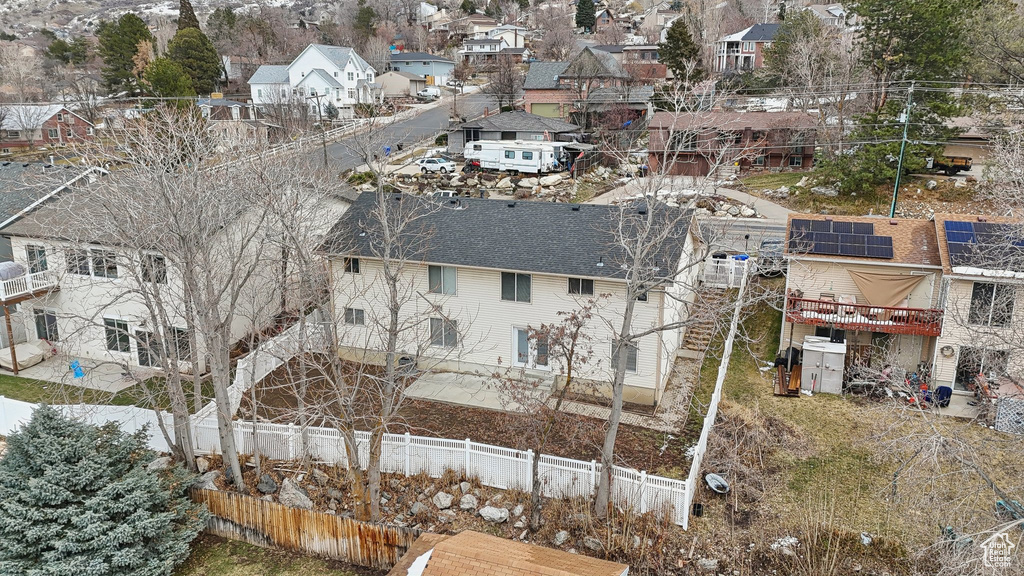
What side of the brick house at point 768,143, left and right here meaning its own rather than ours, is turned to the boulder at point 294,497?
front

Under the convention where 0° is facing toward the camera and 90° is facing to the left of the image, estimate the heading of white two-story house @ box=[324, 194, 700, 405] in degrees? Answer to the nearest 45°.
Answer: approximately 180°

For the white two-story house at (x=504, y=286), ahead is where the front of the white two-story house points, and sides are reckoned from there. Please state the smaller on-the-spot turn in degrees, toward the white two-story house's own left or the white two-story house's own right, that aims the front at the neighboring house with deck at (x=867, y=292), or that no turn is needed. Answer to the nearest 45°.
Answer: approximately 90° to the white two-story house's own right

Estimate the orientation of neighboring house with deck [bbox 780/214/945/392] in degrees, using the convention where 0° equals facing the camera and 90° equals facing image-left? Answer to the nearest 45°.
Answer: approximately 180°

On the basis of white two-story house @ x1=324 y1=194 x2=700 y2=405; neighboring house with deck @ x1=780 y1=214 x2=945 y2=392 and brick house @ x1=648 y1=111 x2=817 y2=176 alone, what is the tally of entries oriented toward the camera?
1

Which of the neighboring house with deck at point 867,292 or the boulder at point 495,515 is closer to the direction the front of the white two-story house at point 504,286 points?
the neighboring house with deck

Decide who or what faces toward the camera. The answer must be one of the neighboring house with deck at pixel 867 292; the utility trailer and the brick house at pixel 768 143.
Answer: the brick house

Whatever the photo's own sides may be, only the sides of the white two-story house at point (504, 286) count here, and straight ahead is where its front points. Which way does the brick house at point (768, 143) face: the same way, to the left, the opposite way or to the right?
the opposite way

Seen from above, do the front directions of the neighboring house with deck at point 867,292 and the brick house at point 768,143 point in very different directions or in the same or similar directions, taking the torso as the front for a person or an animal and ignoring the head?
very different directions
